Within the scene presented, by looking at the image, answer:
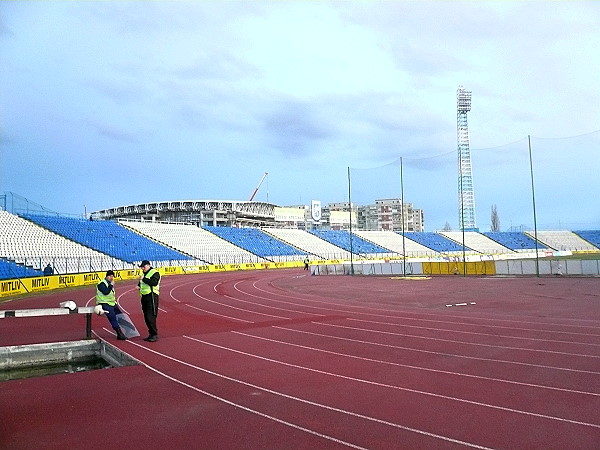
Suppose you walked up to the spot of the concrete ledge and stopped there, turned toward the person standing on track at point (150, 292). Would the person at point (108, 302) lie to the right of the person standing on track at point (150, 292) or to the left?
left

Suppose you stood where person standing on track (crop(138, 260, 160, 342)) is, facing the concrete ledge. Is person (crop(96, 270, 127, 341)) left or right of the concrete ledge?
right

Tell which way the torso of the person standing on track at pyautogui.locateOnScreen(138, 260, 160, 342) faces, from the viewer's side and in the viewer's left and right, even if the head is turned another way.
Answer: facing the viewer and to the left of the viewer

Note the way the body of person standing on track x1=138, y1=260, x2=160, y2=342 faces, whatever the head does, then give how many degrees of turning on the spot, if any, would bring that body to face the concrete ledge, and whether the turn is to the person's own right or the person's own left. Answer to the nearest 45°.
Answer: approximately 45° to the person's own right
